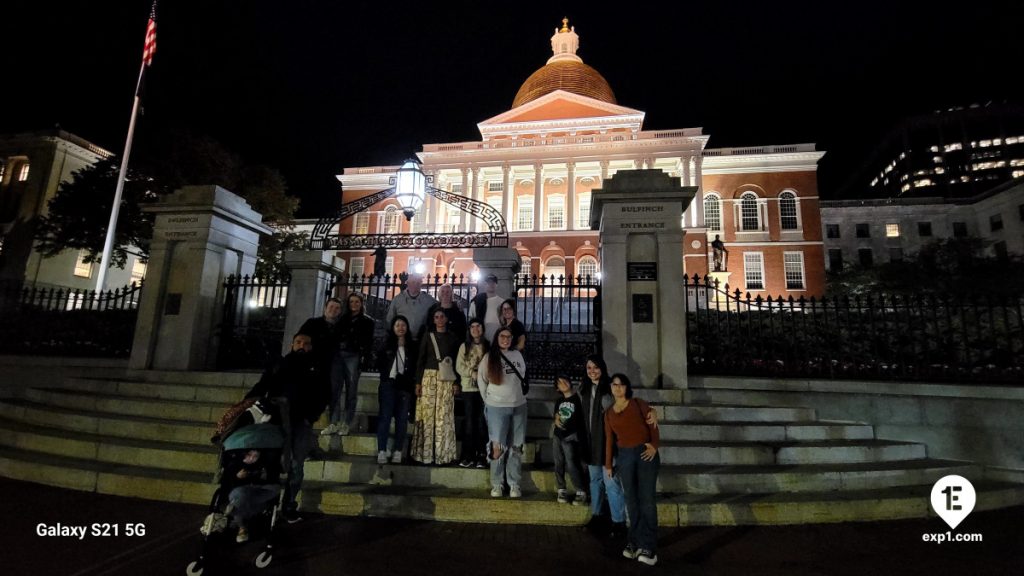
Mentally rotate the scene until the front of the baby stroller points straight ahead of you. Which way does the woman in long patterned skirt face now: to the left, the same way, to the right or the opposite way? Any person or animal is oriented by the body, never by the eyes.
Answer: the same way

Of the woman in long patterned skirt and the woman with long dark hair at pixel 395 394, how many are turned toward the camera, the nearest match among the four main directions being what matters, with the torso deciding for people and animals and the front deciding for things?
2

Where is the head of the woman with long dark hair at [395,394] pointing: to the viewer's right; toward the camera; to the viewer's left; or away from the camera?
toward the camera

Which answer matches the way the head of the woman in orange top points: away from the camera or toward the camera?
toward the camera

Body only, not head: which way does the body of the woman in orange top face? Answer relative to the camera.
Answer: toward the camera

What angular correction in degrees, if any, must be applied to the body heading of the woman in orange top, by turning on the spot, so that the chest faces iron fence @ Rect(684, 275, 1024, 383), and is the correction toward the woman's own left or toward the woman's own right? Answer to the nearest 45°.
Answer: approximately 135° to the woman's own left

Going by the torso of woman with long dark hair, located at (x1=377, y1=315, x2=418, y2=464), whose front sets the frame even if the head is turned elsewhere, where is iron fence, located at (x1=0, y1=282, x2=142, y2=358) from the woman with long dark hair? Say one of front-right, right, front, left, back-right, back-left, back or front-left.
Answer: back-right

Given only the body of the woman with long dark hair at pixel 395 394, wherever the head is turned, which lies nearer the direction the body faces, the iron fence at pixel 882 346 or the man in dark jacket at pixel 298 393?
the man in dark jacket

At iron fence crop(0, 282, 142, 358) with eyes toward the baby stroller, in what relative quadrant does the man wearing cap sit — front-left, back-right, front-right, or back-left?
front-left

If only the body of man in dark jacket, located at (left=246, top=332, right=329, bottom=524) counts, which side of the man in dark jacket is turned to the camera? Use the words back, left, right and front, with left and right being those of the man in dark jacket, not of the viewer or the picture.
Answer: front

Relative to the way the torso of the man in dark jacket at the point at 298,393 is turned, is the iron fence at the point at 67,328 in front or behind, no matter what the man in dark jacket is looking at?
behind

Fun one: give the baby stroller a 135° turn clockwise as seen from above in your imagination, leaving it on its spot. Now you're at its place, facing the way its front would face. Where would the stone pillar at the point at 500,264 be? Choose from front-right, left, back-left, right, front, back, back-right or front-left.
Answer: right

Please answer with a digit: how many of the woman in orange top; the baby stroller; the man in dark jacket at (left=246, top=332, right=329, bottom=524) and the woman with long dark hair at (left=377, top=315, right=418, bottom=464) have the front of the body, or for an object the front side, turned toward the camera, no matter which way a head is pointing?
4

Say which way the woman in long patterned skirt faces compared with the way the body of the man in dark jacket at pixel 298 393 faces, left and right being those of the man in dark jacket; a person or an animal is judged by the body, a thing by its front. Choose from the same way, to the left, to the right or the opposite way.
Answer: the same way

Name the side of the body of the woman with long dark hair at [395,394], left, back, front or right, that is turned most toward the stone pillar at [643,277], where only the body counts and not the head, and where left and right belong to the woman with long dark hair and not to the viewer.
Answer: left

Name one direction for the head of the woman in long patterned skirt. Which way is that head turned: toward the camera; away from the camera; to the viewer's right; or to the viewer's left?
toward the camera

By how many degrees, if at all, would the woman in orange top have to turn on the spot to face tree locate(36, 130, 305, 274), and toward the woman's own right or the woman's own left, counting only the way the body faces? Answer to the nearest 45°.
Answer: approximately 135° to the woman's own right

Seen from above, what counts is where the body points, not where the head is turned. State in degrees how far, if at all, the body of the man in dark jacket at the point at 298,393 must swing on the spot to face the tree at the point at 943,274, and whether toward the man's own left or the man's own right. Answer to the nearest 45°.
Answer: approximately 90° to the man's own left
